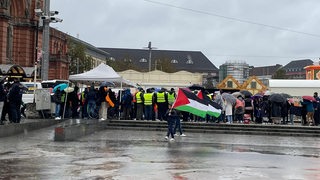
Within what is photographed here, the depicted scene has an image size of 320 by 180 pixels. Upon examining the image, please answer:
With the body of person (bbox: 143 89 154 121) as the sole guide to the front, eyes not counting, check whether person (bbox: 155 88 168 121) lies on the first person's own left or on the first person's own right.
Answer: on the first person's own right

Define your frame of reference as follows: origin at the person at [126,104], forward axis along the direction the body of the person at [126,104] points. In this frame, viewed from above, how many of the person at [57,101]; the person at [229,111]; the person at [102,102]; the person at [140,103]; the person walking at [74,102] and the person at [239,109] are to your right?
3

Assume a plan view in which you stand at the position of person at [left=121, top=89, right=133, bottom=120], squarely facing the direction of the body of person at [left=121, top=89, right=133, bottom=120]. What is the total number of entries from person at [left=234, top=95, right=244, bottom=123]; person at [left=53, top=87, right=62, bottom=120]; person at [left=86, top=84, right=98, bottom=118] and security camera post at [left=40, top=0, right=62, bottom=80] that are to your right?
1

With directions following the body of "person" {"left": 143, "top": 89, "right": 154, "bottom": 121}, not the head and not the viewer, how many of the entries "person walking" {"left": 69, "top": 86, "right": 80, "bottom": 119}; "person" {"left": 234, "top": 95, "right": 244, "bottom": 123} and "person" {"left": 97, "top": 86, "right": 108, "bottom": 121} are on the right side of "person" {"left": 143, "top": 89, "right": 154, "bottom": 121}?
1

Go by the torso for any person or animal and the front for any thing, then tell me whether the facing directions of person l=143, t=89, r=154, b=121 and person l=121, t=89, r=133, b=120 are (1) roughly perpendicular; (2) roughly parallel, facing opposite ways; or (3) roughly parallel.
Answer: roughly parallel

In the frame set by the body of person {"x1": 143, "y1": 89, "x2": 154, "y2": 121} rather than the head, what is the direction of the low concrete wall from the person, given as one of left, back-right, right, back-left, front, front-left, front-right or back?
back-left

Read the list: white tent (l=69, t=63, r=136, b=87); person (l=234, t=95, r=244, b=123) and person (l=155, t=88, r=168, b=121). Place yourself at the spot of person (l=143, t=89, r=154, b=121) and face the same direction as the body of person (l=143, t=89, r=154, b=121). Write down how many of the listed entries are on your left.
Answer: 1

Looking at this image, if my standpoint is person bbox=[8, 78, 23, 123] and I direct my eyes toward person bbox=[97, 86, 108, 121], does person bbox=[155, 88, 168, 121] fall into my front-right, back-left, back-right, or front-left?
front-right

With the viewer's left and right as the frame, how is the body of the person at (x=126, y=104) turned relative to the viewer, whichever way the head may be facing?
facing away from the viewer

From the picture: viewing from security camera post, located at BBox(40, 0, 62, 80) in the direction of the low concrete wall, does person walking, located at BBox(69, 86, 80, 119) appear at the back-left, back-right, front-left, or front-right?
front-left

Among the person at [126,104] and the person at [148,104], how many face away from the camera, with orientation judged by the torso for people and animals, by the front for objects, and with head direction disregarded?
2

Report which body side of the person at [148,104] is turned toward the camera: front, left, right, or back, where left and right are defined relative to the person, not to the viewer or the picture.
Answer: back

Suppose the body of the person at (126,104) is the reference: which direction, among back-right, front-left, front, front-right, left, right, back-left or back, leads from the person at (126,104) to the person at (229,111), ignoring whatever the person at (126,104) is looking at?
right
